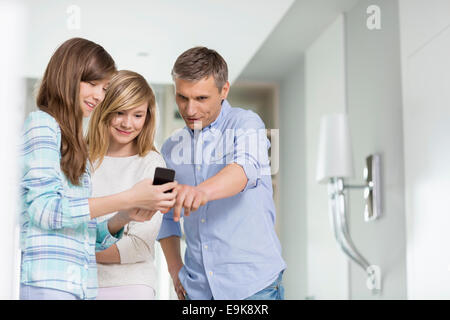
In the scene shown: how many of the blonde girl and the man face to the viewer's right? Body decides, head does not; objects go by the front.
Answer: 0

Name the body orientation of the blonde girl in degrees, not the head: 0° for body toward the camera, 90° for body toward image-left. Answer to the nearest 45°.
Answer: approximately 0°

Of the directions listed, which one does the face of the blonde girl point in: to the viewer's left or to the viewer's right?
to the viewer's right

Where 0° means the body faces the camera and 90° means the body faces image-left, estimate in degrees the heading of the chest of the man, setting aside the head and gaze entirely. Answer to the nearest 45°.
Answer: approximately 45°

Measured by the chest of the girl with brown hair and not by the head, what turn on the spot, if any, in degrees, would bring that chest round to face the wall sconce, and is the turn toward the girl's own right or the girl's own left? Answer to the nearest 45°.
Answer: approximately 45° to the girl's own left

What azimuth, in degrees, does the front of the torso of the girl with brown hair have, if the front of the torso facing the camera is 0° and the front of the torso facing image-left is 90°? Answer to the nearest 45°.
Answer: approximately 270°

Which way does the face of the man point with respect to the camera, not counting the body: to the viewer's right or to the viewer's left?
to the viewer's left
